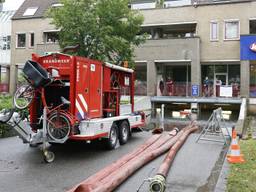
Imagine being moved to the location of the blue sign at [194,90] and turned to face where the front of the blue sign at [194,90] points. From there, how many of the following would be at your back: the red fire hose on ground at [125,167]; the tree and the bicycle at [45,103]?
0

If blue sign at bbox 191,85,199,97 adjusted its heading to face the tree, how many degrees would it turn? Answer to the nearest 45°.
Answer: approximately 45° to its right

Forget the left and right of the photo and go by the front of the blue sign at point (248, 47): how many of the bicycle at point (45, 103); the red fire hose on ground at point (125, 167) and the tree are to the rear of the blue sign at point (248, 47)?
0

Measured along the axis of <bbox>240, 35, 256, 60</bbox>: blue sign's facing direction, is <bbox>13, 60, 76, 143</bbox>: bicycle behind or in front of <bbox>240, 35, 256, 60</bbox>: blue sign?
in front

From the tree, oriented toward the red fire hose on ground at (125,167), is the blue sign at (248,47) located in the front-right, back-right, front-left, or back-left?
back-left

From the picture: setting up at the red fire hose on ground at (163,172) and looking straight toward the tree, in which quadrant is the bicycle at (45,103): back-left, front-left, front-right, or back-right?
front-left

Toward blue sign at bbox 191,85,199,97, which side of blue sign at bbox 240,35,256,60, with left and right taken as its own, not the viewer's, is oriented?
right

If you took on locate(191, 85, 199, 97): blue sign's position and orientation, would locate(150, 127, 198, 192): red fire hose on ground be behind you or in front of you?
in front

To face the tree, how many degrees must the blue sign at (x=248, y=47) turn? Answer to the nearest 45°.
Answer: approximately 45° to its right

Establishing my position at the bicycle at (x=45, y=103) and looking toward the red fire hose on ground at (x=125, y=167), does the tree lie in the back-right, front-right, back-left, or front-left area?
back-left

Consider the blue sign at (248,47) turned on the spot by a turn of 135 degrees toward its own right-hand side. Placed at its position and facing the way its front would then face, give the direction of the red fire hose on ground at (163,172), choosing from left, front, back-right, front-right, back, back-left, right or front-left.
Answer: back-left

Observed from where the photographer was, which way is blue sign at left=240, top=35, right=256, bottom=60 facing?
facing the viewer

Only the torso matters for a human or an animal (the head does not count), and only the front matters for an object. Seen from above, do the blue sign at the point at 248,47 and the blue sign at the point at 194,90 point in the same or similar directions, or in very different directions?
same or similar directions

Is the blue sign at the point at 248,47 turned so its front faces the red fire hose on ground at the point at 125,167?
yes

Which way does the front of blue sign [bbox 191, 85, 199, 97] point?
toward the camera
